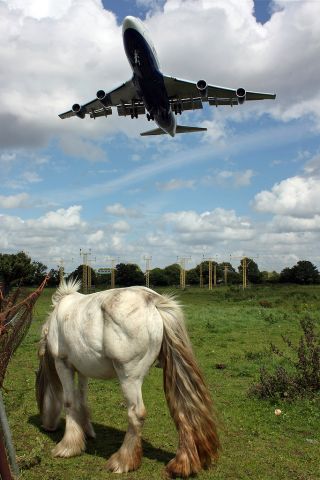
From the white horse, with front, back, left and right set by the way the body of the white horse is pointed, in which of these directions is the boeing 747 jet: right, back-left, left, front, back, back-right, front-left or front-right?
front-right

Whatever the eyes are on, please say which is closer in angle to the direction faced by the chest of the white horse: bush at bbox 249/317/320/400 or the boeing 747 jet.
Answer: the boeing 747 jet

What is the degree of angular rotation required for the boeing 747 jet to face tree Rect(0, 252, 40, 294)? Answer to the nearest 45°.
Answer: approximately 135° to its right

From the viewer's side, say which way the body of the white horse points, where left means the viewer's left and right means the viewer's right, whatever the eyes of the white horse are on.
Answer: facing away from the viewer and to the left of the viewer

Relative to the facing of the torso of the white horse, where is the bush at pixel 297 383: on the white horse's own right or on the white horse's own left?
on the white horse's own right

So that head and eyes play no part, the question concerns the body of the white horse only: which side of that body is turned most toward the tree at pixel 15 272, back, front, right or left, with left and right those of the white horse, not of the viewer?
front

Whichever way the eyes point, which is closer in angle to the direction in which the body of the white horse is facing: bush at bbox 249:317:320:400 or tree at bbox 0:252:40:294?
the tree
